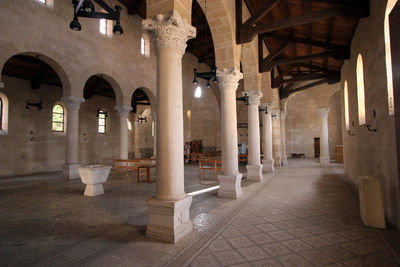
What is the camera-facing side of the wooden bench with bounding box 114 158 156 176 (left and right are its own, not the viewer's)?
back

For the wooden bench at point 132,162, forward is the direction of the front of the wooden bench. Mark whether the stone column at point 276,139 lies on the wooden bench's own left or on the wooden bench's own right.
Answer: on the wooden bench's own right

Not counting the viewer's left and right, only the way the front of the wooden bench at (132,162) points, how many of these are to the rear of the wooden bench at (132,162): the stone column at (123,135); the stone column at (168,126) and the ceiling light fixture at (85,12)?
2

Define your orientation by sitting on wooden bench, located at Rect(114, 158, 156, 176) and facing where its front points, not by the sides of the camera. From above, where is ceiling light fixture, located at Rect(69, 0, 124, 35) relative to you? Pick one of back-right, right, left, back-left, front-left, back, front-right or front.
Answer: back

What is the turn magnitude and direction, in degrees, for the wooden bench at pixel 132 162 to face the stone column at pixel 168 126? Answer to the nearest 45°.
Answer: approximately 180°

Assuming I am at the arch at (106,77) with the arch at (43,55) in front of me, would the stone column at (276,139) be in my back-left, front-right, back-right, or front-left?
back-left

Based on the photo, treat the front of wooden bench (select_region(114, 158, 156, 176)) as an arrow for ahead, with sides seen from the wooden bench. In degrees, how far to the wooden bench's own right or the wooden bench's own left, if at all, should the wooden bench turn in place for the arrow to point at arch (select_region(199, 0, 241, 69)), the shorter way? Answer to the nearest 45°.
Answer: approximately 135° to the wooden bench's own right
